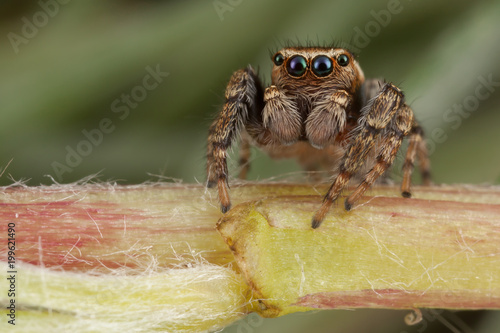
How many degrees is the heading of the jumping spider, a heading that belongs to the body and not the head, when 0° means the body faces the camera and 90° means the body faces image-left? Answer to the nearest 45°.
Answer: approximately 0°
